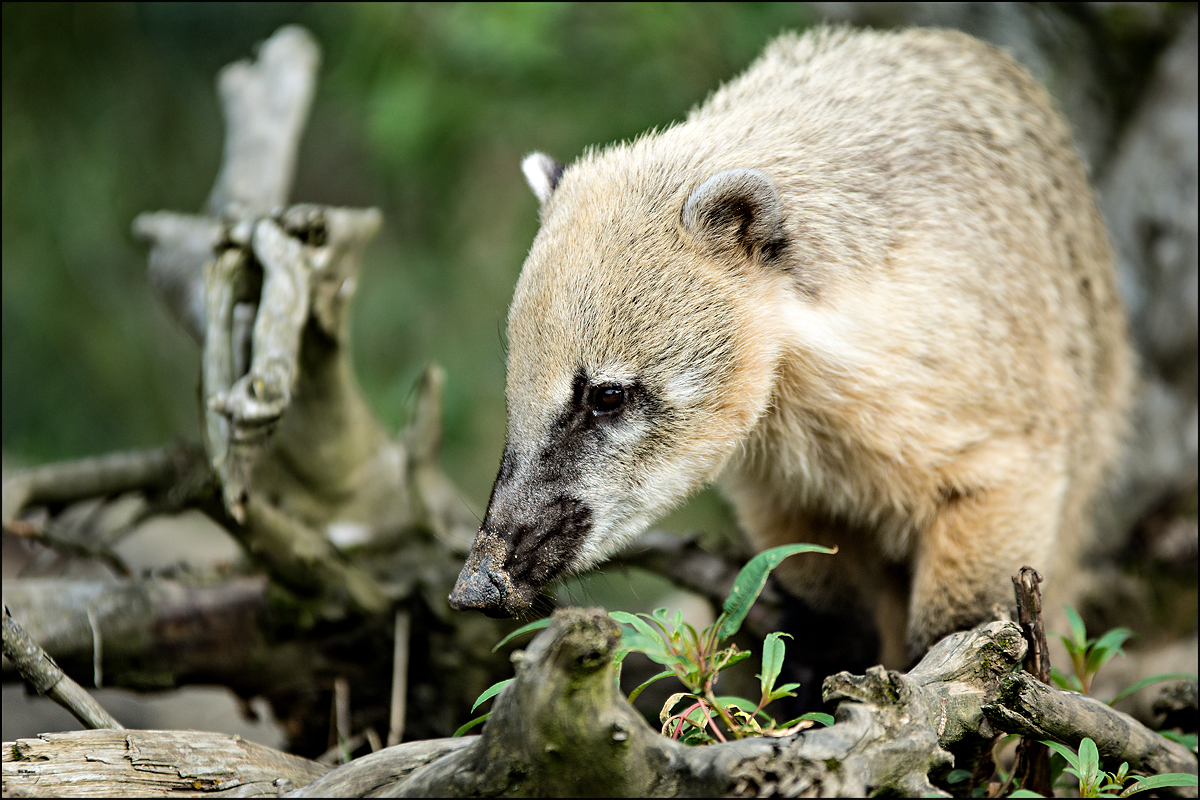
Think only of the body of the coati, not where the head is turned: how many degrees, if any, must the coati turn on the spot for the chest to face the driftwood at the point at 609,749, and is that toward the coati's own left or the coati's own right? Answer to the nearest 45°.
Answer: approximately 45° to the coati's own left

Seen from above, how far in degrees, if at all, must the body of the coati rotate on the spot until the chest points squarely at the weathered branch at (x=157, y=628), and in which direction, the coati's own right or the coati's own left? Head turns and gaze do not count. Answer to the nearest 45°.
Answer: approximately 45° to the coati's own right

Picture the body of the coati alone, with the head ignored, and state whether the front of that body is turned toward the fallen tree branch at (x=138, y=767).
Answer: yes

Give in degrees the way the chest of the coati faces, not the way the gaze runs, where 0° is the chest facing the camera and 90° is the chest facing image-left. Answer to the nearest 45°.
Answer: approximately 45°

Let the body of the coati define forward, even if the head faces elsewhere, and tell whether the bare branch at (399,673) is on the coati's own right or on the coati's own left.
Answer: on the coati's own right

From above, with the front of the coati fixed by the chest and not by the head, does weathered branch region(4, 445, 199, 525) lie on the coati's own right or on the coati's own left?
on the coati's own right

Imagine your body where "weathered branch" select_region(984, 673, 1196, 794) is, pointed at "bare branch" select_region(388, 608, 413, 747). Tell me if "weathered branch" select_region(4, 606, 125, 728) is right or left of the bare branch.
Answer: left

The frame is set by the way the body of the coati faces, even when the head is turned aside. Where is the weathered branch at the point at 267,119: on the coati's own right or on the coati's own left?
on the coati's own right
